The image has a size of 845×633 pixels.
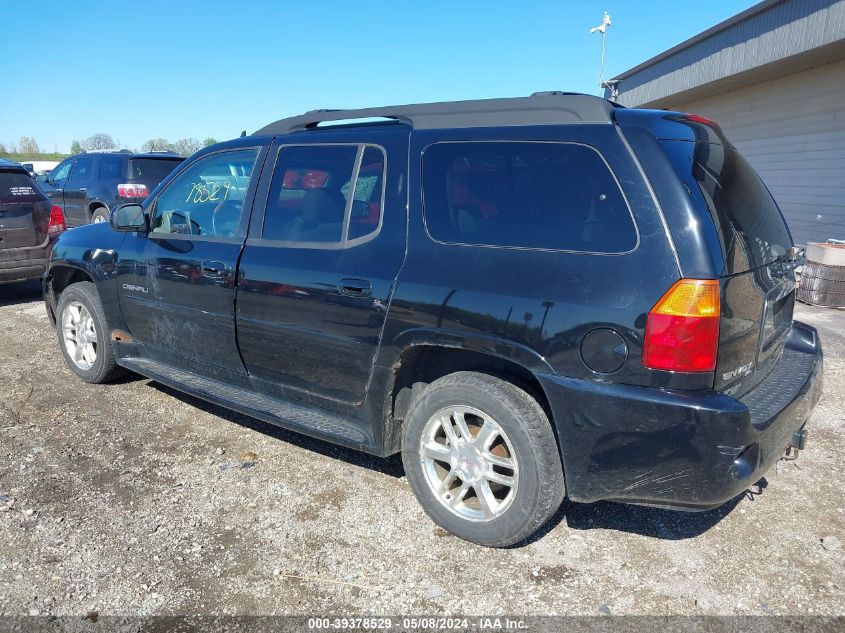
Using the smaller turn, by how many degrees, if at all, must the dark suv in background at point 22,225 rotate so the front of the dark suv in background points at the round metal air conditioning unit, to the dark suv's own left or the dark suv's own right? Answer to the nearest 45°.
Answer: approximately 135° to the dark suv's own right

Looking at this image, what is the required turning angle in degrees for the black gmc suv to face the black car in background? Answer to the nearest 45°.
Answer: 0° — it already faces it

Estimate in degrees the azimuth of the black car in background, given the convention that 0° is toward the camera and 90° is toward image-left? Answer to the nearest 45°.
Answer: approximately 135°

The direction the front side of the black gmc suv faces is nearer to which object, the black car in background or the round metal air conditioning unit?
the black car in background

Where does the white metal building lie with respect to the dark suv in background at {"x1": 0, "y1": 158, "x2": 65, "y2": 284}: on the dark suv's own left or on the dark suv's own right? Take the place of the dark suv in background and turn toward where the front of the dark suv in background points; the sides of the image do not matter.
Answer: on the dark suv's own right

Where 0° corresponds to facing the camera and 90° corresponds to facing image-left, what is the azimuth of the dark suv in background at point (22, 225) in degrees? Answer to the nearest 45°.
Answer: approximately 180°

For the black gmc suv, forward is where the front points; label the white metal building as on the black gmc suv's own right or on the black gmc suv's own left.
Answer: on the black gmc suv's own right

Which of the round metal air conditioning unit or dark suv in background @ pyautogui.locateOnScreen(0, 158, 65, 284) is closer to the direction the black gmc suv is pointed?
the dark suv in background

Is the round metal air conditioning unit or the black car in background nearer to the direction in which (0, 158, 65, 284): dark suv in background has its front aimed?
the black car in background

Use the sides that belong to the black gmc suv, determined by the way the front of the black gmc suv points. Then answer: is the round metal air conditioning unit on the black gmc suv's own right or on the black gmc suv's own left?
on the black gmc suv's own right

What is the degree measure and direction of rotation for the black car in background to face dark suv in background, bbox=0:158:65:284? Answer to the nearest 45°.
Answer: approximately 135° to its left

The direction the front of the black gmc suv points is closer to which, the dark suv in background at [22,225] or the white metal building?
the dark suv in background
